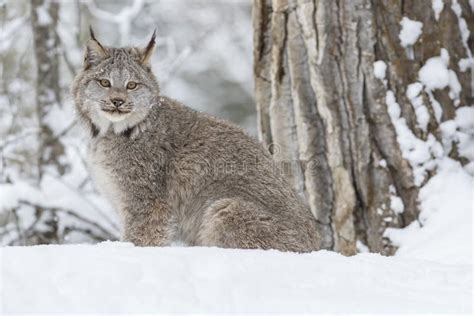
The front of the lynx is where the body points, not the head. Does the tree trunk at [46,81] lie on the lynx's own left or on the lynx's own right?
on the lynx's own right

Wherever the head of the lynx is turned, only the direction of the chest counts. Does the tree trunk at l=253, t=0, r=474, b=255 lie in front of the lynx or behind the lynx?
behind

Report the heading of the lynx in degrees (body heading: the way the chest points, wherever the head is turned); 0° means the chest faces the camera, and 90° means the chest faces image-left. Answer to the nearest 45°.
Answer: approximately 90°
